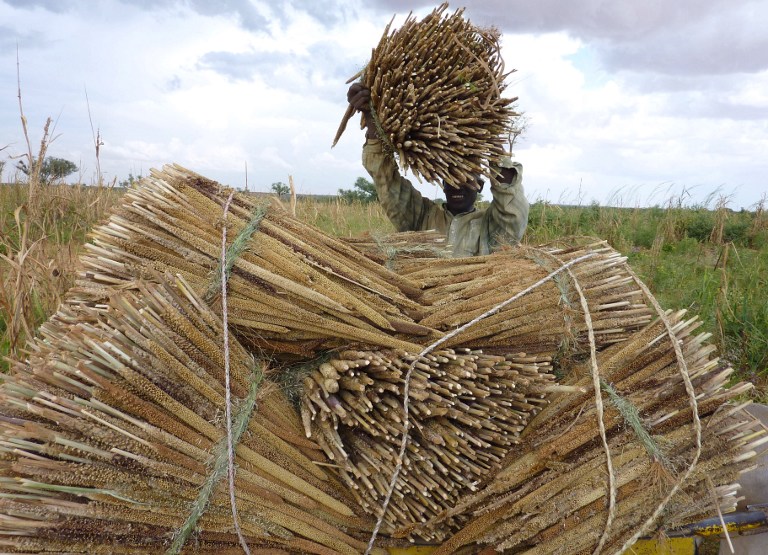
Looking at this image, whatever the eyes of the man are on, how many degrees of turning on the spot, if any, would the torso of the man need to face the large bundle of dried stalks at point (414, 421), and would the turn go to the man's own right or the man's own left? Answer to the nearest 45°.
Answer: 0° — they already face it

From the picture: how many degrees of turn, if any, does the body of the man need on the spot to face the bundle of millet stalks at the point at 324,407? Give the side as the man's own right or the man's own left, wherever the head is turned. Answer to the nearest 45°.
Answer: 0° — they already face it

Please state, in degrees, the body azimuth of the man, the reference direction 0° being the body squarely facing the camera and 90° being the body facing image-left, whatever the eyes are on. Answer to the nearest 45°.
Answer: approximately 0°

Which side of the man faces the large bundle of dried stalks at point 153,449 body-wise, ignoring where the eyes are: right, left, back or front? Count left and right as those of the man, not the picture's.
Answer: front

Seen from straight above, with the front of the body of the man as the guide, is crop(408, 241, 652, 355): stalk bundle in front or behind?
in front

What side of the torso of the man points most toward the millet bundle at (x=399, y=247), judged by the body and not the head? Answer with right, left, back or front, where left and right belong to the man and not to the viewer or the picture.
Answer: front
